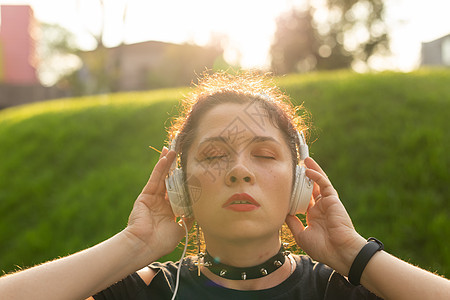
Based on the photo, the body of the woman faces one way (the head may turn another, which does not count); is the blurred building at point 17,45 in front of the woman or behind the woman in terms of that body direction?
behind

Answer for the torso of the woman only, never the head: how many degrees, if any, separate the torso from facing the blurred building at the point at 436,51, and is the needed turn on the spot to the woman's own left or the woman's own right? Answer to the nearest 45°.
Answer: approximately 135° to the woman's own left

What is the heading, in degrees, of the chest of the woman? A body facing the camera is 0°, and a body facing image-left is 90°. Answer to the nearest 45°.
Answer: approximately 0°

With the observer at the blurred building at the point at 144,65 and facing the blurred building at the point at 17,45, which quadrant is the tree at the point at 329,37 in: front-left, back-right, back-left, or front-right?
back-left

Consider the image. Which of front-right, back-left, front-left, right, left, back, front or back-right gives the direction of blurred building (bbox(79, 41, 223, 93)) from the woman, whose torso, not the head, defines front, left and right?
back

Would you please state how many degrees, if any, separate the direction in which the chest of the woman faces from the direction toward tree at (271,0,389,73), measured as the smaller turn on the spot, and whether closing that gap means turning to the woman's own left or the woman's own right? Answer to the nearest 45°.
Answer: approximately 180°
